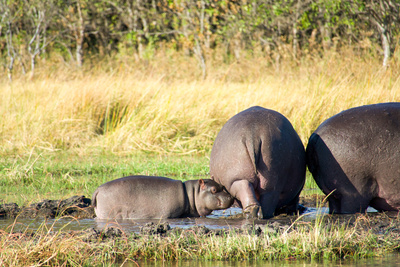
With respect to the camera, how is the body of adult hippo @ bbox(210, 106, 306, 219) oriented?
away from the camera

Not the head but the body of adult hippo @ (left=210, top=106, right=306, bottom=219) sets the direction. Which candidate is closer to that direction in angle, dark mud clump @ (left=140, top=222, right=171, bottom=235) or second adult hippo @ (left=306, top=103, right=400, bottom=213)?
the second adult hippo

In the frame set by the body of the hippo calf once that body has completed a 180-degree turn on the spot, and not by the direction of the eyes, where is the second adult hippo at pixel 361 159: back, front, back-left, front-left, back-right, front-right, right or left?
back

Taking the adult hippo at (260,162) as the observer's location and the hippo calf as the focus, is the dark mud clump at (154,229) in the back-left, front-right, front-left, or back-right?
front-left

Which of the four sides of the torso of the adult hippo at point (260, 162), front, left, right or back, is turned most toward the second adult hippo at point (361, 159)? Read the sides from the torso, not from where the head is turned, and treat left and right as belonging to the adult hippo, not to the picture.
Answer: right

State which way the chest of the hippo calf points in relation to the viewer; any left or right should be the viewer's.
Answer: facing to the right of the viewer

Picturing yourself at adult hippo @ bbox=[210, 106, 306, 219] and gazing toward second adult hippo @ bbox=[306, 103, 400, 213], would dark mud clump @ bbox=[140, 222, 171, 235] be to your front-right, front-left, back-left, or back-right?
back-right

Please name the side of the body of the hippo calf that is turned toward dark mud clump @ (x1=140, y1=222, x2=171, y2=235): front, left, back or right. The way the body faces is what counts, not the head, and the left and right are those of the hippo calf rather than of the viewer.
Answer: right

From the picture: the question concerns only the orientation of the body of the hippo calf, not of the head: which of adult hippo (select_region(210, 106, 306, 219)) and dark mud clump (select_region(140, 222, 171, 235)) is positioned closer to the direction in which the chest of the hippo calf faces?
the adult hippo

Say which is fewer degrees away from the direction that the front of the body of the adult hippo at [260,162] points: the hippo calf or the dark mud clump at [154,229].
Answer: the hippo calf

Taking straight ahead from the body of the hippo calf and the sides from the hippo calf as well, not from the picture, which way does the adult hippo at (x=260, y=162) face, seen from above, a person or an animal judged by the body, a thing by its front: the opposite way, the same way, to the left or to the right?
to the left

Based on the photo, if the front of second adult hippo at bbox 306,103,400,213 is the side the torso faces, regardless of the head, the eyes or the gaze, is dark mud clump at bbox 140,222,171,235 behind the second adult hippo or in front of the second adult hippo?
behind
